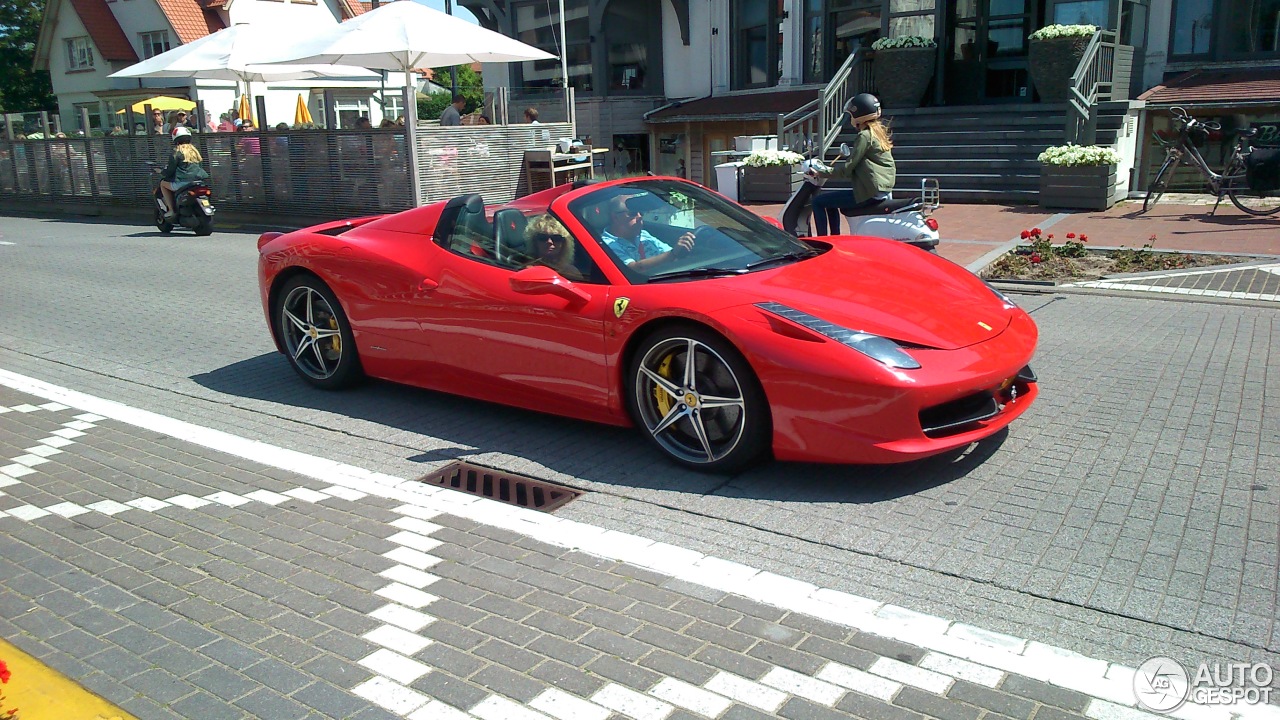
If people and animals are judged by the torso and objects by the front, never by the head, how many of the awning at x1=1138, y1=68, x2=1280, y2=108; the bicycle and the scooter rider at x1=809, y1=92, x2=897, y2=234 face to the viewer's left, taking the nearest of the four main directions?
2

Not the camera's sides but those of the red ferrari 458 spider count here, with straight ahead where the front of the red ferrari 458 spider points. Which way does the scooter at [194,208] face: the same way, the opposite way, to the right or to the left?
the opposite way

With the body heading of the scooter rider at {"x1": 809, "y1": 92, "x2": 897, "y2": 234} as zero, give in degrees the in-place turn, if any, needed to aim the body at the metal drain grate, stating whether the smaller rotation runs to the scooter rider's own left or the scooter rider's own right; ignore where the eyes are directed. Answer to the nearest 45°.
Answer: approximately 90° to the scooter rider's own left

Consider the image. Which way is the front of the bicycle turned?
to the viewer's left

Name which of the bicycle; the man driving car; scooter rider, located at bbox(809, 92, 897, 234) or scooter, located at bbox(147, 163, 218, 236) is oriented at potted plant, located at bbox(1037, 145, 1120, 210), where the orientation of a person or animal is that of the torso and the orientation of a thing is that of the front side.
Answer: the bicycle

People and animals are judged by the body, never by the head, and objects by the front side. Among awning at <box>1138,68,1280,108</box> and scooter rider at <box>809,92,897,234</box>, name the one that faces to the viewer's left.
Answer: the scooter rider

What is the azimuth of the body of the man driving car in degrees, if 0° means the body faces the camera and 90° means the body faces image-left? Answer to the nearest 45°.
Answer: approximately 315°

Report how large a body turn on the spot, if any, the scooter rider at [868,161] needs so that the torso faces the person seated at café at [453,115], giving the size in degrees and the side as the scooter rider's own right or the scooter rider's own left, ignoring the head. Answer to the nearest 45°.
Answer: approximately 45° to the scooter rider's own right

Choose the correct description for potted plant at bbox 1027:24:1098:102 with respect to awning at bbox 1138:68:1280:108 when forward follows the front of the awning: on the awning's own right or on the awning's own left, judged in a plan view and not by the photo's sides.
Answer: on the awning's own right

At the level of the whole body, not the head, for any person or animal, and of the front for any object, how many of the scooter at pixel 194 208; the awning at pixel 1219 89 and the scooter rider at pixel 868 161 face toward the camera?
1

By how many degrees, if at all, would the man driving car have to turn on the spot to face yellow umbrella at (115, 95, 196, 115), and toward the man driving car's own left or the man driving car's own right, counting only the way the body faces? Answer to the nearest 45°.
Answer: approximately 180°

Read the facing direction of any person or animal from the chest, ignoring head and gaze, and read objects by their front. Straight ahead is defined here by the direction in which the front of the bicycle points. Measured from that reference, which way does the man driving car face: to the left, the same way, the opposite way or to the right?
the opposite way

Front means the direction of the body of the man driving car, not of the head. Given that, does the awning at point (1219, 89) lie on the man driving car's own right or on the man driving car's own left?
on the man driving car's own left

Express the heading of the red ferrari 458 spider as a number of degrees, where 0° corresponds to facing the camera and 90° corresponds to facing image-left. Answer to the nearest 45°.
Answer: approximately 315°
